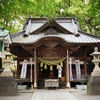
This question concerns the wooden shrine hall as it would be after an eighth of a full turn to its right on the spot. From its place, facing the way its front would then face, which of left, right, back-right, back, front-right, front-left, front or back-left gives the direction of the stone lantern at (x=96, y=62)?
left

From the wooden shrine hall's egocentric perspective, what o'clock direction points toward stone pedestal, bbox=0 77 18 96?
The stone pedestal is roughly at 1 o'clock from the wooden shrine hall.

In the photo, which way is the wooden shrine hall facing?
toward the camera

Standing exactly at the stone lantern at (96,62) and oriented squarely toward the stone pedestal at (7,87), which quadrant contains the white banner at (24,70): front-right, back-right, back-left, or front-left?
front-right
